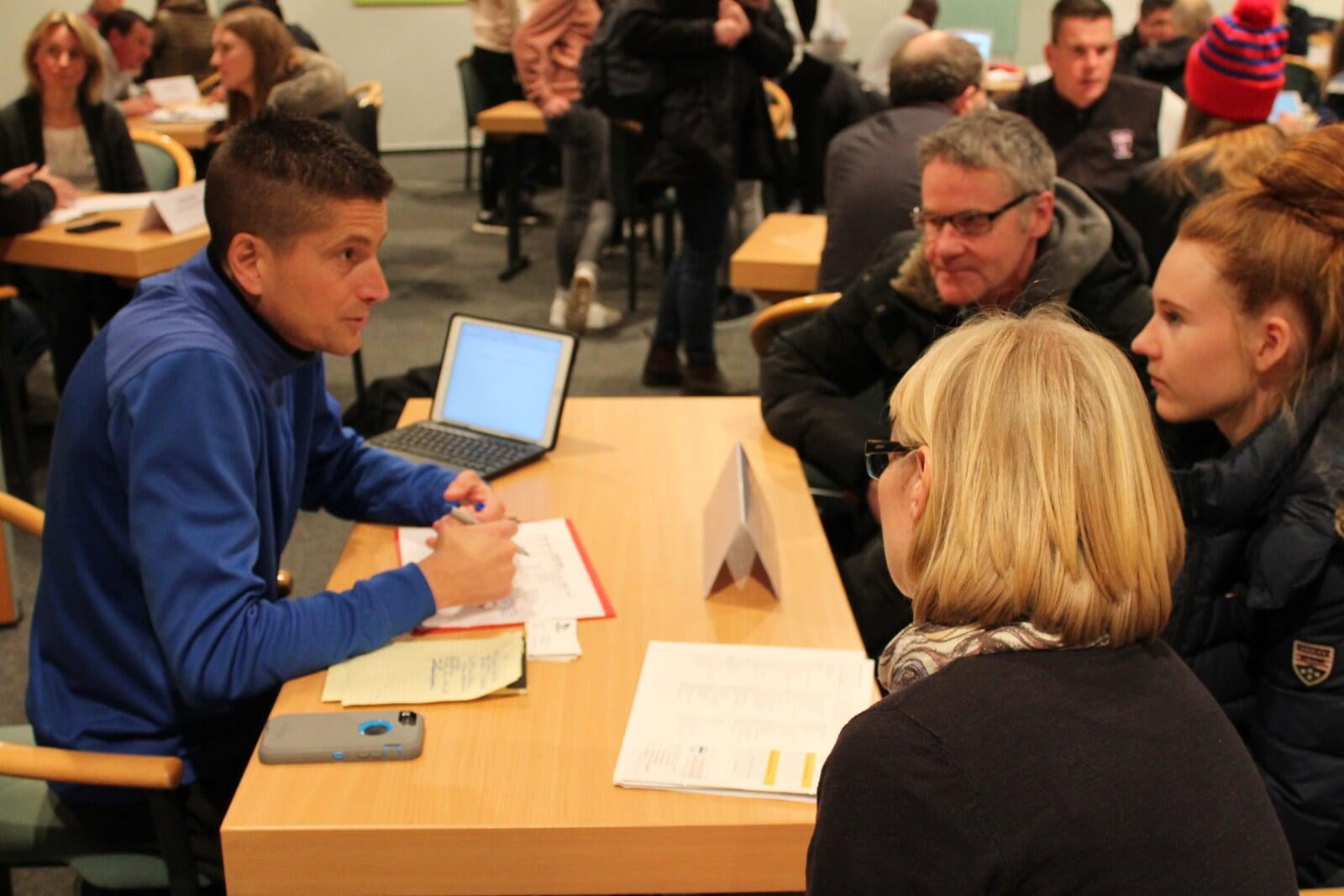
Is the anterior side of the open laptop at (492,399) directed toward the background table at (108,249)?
no

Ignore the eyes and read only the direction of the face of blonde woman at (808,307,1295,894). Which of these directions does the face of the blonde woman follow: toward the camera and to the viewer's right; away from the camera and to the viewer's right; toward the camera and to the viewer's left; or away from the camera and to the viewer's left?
away from the camera and to the viewer's left

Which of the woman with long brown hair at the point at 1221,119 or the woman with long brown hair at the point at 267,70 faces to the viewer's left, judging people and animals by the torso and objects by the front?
the woman with long brown hair at the point at 267,70

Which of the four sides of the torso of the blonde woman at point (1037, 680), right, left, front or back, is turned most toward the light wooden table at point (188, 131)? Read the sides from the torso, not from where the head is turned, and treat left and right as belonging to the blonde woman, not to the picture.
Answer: front

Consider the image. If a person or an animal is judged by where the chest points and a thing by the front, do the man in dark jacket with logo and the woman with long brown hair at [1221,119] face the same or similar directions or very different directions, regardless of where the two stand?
very different directions

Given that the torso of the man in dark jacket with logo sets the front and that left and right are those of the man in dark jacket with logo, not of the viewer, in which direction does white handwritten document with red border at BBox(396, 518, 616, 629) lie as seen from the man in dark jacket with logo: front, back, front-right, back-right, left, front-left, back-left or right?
front

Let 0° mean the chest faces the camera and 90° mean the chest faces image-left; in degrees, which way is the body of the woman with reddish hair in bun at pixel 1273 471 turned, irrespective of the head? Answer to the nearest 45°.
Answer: approximately 90°

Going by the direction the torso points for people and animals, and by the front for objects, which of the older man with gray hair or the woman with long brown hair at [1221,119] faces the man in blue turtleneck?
the older man with gray hair

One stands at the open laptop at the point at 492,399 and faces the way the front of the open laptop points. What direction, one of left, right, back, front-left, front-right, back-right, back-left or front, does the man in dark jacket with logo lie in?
back

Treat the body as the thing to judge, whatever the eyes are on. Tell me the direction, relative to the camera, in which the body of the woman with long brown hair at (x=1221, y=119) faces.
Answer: away from the camera

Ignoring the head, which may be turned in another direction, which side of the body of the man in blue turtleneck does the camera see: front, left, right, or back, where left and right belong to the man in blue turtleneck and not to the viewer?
right

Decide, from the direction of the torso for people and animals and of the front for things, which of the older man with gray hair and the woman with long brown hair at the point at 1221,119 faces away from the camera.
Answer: the woman with long brown hair

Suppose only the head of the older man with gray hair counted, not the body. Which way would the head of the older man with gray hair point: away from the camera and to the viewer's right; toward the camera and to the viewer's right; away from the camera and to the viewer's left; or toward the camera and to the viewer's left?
toward the camera and to the viewer's left

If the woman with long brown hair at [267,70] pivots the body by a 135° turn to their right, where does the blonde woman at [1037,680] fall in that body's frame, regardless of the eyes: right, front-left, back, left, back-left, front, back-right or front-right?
back-right

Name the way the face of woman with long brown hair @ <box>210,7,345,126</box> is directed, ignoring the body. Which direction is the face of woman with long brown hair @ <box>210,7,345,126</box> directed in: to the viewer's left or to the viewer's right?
to the viewer's left

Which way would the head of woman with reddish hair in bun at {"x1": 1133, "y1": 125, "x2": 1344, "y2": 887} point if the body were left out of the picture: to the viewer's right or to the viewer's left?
to the viewer's left
